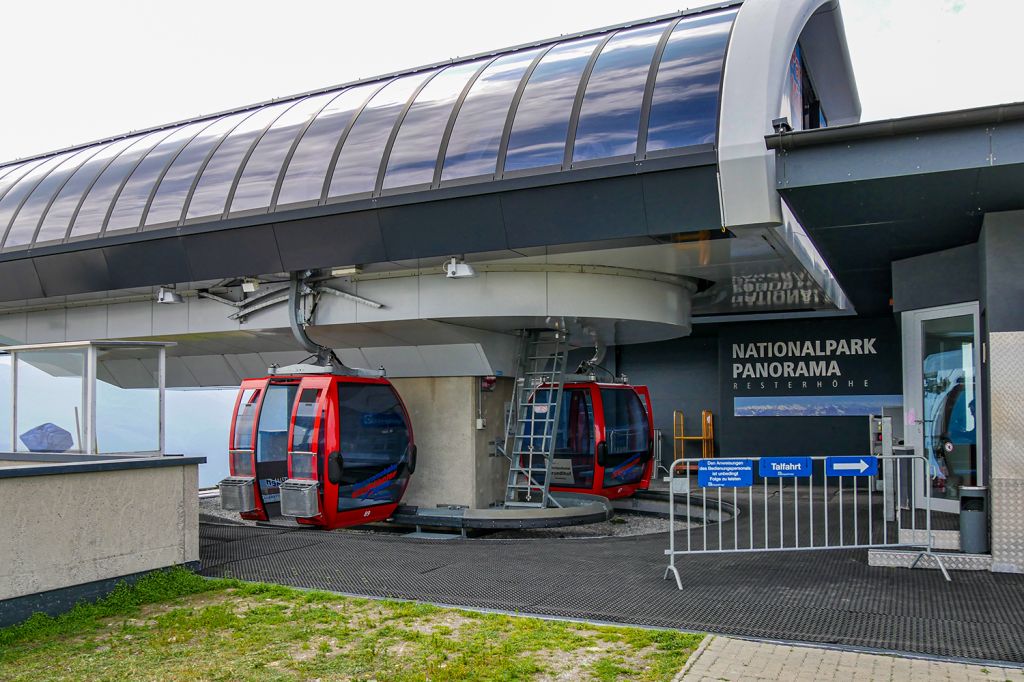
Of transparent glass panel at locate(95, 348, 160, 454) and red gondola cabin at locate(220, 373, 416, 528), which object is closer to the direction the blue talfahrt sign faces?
the transparent glass panel

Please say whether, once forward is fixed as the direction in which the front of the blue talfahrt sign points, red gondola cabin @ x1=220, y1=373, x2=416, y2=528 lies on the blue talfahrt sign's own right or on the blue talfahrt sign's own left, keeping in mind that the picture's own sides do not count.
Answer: on the blue talfahrt sign's own right

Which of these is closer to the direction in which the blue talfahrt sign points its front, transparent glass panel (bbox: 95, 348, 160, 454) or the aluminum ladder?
the transparent glass panel

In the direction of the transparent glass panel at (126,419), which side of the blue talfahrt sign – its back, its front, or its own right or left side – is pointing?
right

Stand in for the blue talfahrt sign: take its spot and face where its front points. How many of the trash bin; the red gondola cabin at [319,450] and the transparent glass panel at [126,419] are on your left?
1

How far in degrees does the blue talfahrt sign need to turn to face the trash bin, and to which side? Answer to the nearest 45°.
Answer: approximately 90° to its left

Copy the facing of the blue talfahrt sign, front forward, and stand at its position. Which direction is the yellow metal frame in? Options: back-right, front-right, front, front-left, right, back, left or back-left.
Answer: back

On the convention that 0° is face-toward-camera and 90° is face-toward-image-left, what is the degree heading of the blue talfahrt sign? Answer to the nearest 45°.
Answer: approximately 0°

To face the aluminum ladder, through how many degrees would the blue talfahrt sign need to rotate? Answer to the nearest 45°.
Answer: approximately 135° to its right
